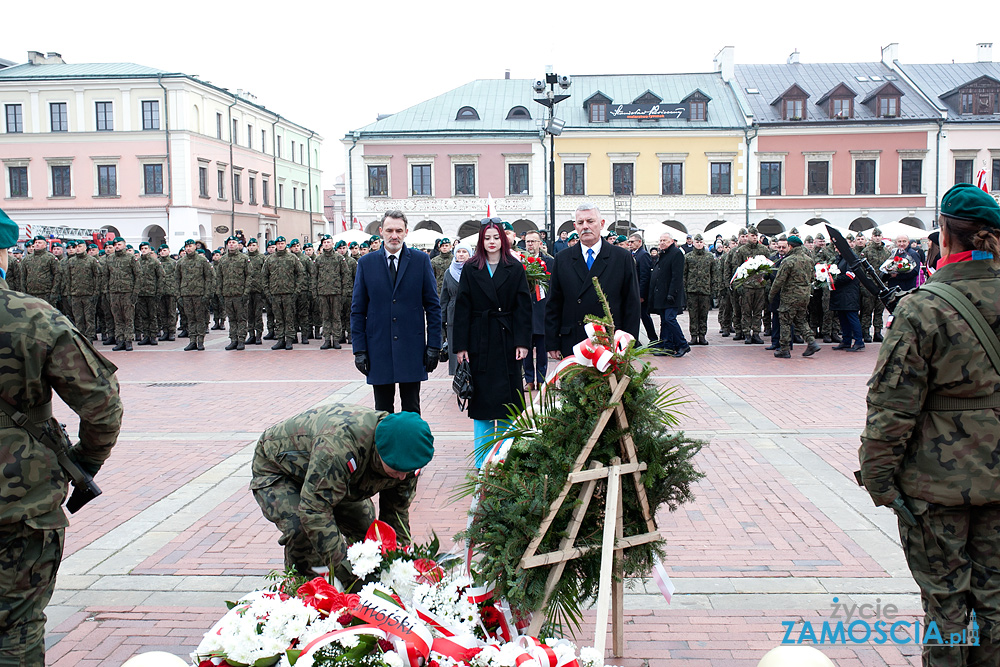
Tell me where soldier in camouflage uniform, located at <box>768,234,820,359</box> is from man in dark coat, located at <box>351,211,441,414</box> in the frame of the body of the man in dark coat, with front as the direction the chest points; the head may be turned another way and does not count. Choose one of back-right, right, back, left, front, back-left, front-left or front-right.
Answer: back-left

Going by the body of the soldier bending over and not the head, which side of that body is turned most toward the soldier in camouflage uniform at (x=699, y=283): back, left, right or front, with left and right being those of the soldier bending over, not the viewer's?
left

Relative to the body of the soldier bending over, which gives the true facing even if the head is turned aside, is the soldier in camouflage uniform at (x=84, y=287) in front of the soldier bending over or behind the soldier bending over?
behind

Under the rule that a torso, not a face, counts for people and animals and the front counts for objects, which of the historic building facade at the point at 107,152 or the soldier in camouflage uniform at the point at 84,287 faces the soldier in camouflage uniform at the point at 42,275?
the historic building facade

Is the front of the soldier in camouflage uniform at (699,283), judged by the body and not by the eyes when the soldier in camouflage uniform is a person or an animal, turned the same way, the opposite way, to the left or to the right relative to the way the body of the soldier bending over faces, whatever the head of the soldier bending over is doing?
to the right

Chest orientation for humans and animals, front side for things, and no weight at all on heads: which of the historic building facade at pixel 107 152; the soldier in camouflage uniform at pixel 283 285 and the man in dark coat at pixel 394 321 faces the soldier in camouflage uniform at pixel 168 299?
the historic building facade

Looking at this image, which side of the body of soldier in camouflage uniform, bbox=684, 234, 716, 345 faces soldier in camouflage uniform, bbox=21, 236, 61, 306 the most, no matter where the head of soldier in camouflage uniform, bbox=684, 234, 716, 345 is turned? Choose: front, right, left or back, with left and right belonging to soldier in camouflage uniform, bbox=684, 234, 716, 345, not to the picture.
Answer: right

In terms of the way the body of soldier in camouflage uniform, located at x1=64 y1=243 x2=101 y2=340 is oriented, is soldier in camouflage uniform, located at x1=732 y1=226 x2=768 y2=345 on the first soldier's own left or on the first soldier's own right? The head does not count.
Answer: on the first soldier's own left

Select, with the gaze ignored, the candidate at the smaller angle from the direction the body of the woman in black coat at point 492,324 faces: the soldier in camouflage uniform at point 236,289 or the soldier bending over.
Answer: the soldier bending over

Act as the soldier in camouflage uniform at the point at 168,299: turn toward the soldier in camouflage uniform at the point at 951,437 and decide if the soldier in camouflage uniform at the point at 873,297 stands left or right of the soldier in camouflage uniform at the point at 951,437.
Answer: left
